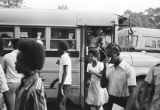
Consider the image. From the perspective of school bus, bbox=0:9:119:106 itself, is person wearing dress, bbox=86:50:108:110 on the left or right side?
on its right

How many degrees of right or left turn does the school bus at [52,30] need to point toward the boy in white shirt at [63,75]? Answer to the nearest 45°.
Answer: approximately 90° to its right

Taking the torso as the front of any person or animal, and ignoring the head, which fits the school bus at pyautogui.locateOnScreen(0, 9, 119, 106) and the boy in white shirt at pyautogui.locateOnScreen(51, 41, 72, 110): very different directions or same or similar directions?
very different directions

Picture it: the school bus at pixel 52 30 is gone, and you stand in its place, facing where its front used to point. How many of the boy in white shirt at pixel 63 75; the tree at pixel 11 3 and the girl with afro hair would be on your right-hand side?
2

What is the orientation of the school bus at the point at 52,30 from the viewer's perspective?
to the viewer's right

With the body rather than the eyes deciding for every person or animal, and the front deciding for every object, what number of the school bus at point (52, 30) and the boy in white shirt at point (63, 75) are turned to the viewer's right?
1
